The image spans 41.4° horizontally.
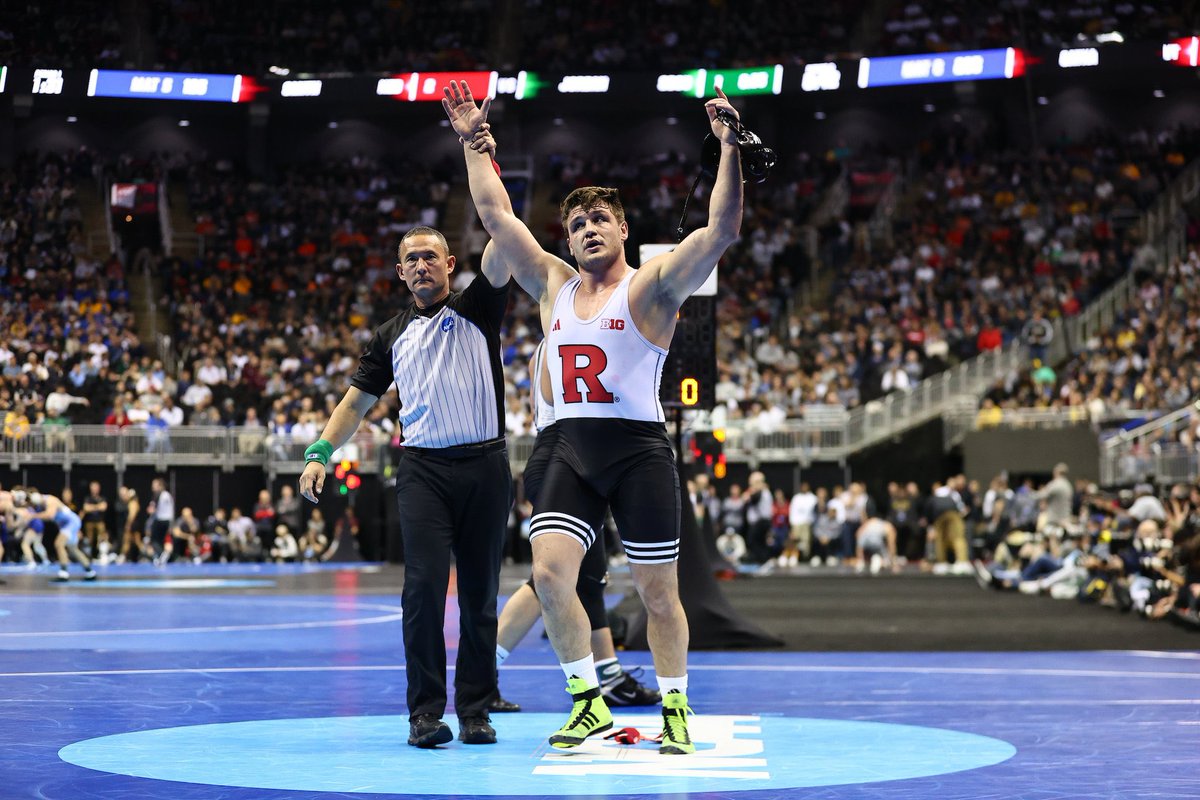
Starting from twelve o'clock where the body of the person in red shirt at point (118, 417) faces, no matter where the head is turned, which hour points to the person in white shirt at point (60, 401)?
The person in white shirt is roughly at 3 o'clock from the person in red shirt.

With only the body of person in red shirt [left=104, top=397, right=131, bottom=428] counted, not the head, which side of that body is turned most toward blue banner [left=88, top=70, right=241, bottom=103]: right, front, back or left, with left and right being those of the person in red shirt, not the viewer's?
back

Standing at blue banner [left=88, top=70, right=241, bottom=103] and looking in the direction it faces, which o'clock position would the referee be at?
The referee is roughly at 12 o'clock from the blue banner.

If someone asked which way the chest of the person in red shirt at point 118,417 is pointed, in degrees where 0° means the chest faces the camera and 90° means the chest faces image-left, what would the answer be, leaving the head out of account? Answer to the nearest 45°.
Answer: approximately 0°

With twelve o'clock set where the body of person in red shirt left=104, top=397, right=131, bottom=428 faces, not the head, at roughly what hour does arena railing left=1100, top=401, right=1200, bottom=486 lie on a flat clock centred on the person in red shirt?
The arena railing is roughly at 10 o'clock from the person in red shirt.

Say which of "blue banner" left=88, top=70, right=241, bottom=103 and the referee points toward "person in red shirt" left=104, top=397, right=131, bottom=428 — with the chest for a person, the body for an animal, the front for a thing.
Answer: the blue banner

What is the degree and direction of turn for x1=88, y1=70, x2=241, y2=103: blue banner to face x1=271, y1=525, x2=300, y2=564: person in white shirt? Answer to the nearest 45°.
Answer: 0° — it already faces them

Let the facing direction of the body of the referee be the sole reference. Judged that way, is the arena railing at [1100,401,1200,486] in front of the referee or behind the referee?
behind

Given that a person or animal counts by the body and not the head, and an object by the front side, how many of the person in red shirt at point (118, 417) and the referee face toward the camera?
2
